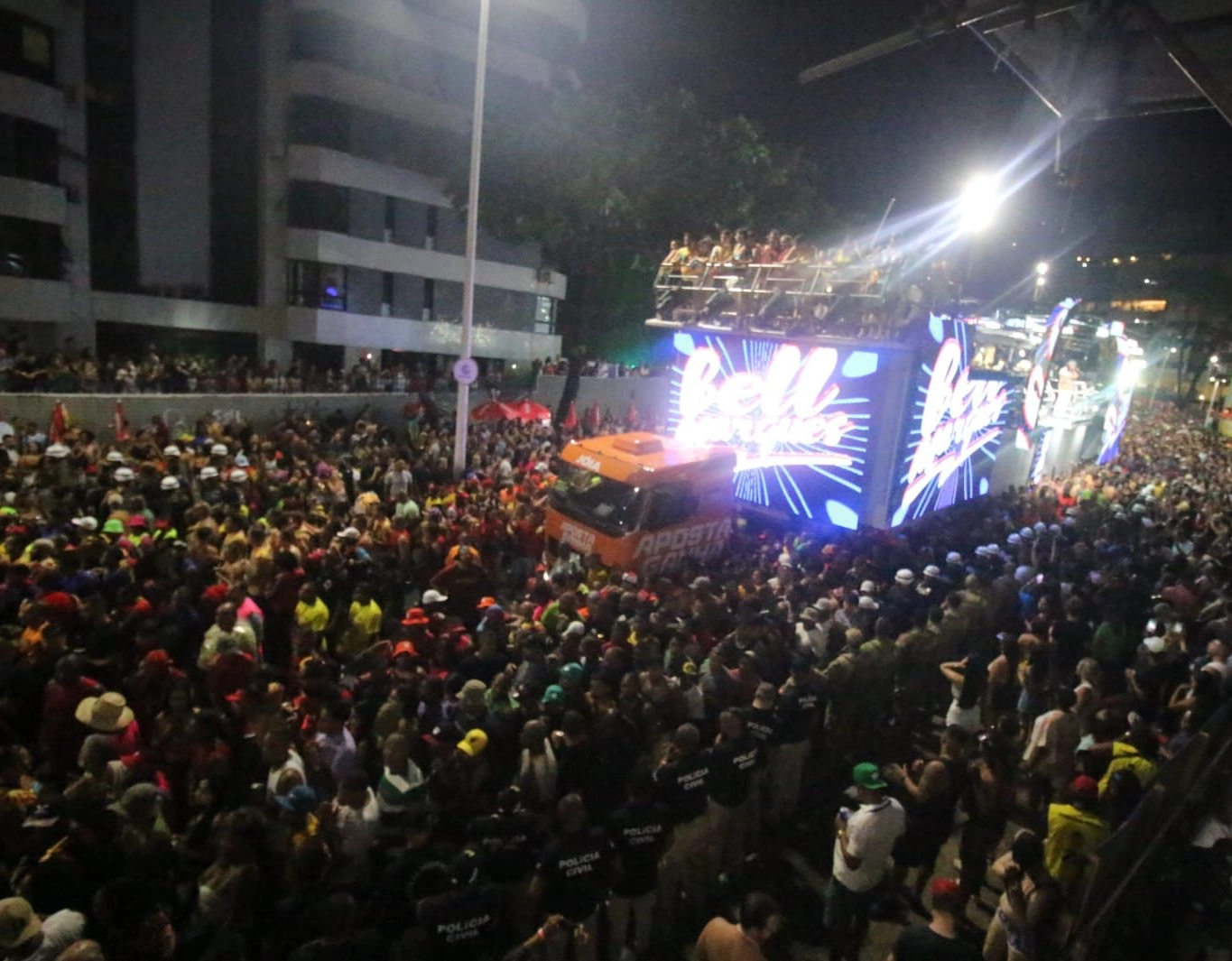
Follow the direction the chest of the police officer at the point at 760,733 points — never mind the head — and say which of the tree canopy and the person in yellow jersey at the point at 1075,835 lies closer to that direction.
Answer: the tree canopy

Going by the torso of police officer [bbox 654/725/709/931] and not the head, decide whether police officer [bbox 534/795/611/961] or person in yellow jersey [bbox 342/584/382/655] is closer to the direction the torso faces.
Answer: the person in yellow jersey

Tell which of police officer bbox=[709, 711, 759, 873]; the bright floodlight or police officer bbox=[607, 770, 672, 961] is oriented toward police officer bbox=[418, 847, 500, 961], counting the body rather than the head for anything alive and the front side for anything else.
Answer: the bright floodlight

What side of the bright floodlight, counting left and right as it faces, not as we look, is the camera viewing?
front

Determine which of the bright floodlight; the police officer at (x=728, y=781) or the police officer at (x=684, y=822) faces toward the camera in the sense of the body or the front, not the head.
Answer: the bright floodlight

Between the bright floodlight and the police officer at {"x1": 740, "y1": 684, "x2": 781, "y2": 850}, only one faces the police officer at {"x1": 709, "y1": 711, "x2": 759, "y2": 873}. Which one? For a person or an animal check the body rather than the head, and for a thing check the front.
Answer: the bright floodlight

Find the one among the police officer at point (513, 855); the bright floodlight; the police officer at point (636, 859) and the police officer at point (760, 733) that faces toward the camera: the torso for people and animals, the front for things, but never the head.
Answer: the bright floodlight

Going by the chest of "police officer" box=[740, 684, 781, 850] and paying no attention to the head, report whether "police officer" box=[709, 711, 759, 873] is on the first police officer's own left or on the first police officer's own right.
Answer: on the first police officer's own left

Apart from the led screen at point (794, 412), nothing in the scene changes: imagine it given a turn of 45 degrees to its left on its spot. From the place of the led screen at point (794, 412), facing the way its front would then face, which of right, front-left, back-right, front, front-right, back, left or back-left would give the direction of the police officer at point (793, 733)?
front

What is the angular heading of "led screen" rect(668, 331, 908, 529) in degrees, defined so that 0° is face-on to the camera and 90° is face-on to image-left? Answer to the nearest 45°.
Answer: approximately 45°

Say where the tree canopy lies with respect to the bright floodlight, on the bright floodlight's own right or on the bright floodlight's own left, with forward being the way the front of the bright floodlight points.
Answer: on the bright floodlight's own right

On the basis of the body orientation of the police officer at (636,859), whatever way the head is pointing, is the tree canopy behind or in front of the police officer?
in front

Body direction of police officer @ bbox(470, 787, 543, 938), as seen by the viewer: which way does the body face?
away from the camera

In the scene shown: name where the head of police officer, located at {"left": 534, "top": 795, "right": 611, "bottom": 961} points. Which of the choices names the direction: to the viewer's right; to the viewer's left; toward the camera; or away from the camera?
away from the camera

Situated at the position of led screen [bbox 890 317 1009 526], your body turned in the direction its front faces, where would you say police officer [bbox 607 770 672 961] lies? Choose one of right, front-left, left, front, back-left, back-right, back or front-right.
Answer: front-right

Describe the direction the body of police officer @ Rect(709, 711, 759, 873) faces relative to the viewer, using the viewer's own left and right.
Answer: facing away from the viewer and to the left of the viewer

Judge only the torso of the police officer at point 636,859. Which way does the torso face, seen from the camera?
away from the camera
